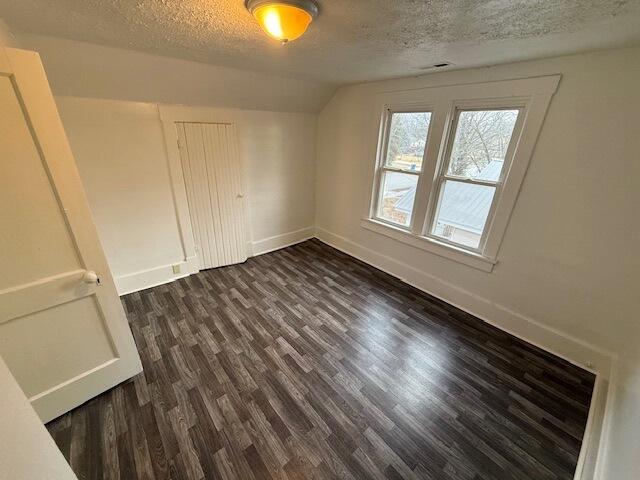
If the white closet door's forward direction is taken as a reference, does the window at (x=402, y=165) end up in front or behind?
in front

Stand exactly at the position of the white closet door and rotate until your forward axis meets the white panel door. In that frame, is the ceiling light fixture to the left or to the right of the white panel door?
left

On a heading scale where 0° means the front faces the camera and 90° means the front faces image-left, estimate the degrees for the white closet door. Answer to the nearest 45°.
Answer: approximately 315°

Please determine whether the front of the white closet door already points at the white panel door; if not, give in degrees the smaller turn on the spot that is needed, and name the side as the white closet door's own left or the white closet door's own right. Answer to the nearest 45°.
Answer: approximately 90° to the white closet door's own right

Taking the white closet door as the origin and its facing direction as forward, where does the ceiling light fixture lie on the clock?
The ceiling light fixture is roughly at 1 o'clock from the white closet door.
